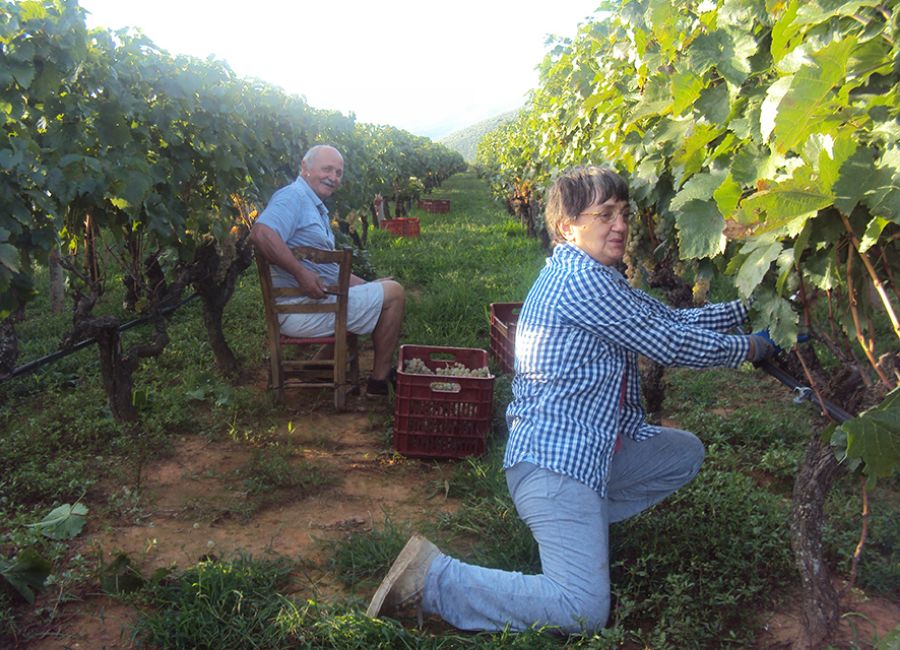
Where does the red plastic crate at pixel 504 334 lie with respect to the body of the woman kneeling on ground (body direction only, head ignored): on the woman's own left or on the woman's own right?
on the woman's own left

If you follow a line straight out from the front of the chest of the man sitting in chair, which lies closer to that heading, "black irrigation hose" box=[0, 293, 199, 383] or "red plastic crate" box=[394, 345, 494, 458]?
the red plastic crate

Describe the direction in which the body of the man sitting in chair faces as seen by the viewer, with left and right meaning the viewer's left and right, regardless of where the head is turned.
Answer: facing to the right of the viewer

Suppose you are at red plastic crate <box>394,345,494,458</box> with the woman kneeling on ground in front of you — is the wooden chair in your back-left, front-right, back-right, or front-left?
back-right

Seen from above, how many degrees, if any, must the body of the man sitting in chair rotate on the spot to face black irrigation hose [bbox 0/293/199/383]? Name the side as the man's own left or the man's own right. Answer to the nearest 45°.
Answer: approximately 180°

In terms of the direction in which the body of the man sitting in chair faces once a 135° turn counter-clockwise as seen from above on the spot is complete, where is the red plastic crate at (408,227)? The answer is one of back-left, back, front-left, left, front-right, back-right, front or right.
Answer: front-right

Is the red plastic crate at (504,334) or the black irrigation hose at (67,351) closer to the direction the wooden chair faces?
the red plastic crate

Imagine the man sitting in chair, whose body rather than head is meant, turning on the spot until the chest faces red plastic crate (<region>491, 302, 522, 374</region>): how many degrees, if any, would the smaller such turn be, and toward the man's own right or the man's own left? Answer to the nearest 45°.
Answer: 0° — they already face it

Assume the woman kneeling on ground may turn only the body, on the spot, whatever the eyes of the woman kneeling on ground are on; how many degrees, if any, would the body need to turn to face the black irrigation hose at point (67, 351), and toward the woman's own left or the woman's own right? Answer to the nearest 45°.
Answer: approximately 135° to the woman's own left

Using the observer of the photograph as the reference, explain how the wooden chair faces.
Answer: facing away from the viewer and to the right of the viewer

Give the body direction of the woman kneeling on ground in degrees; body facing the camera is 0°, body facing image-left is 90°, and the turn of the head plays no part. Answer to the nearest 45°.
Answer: approximately 270°

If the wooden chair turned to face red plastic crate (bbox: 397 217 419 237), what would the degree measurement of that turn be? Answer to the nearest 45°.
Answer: approximately 45° to its left

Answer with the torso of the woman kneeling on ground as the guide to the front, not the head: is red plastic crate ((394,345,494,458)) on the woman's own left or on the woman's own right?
on the woman's own left
